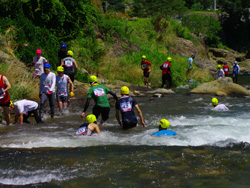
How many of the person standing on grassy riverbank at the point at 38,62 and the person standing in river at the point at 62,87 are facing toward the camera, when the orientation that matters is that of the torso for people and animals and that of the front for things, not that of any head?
2

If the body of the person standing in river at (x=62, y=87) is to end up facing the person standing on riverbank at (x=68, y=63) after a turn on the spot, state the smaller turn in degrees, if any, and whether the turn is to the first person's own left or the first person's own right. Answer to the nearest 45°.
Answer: approximately 180°

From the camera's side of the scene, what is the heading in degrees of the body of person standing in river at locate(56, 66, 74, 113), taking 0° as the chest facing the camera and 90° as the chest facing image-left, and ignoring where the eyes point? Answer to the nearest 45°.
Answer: approximately 0°

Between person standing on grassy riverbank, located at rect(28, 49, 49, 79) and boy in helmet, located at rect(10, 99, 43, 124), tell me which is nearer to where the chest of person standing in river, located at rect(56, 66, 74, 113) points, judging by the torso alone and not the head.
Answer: the boy in helmet

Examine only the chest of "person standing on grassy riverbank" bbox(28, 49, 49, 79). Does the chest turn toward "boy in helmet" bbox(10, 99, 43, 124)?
yes

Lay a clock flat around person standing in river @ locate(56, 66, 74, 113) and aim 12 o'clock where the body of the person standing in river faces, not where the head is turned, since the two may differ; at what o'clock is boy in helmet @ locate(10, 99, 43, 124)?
The boy in helmet is roughly at 1 o'clock from the person standing in river.

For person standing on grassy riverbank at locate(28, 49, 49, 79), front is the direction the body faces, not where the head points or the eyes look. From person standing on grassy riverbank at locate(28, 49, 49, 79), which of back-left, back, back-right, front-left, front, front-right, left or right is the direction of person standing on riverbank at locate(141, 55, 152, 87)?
back-left

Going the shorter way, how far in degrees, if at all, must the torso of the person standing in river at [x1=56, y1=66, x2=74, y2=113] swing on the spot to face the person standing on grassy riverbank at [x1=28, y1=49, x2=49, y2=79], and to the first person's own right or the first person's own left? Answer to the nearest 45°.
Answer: approximately 135° to the first person's own right

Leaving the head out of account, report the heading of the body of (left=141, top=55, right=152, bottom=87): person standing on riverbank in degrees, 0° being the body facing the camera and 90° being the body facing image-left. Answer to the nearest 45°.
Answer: approximately 45°
